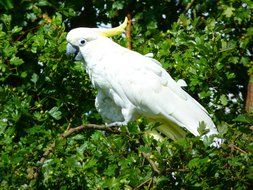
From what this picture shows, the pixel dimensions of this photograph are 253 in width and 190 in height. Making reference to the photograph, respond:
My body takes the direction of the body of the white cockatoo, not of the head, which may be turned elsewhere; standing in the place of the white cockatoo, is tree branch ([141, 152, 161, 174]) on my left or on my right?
on my left

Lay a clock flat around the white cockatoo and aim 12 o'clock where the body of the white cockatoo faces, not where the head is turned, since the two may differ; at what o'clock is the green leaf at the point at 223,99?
The green leaf is roughly at 5 o'clock from the white cockatoo.

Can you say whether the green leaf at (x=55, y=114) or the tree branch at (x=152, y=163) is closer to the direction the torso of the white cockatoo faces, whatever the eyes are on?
the green leaf

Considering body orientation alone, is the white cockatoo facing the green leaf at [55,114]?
yes

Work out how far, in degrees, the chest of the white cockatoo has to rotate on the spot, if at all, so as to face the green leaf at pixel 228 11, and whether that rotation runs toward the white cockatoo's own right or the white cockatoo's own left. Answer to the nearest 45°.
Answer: approximately 135° to the white cockatoo's own right

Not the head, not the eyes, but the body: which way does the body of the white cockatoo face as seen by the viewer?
to the viewer's left

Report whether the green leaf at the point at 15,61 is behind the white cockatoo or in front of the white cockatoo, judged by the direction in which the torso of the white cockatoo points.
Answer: in front

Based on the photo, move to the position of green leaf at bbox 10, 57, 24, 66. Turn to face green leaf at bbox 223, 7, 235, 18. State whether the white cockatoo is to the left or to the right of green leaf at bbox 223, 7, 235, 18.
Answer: right

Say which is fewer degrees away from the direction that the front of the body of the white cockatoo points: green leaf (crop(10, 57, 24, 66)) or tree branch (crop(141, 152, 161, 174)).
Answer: the green leaf
